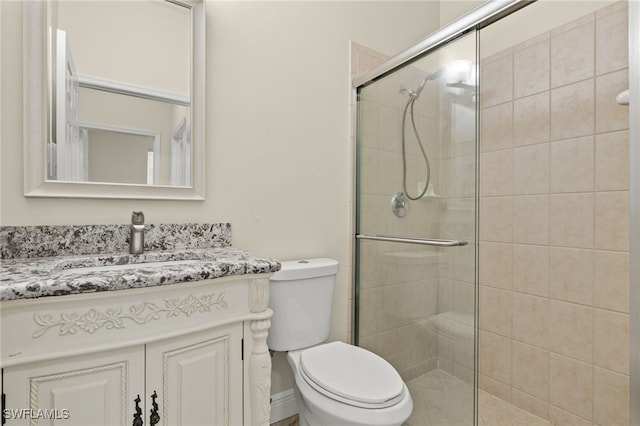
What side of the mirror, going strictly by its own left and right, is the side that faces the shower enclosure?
left

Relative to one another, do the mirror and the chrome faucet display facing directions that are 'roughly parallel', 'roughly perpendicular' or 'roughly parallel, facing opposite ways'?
roughly parallel

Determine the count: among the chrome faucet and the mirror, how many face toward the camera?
2

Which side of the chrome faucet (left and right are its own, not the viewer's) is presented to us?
front

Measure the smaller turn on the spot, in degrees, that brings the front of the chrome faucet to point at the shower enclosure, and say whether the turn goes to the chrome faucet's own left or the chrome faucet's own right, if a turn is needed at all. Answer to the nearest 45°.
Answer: approximately 90° to the chrome faucet's own left

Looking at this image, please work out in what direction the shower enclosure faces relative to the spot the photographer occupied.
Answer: facing the viewer and to the left of the viewer

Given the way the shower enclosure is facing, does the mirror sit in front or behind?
in front

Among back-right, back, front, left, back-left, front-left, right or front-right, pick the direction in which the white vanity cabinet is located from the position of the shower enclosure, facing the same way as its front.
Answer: front
